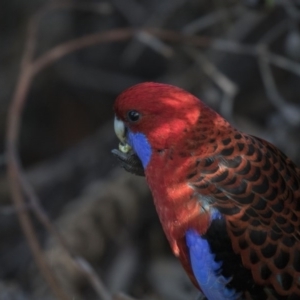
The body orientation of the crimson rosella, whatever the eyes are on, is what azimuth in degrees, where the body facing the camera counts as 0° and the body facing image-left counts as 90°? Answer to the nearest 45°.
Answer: approximately 90°
